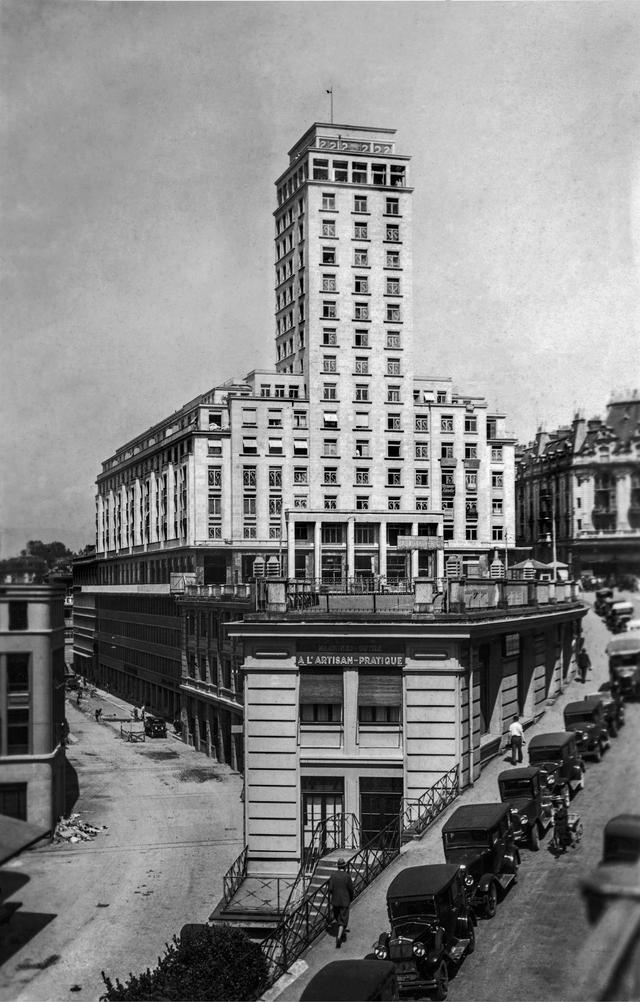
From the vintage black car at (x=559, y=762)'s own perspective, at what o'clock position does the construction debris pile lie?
The construction debris pile is roughly at 3 o'clock from the vintage black car.

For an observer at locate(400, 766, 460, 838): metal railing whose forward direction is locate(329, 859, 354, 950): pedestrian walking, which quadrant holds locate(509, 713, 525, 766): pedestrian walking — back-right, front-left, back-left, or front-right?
back-left

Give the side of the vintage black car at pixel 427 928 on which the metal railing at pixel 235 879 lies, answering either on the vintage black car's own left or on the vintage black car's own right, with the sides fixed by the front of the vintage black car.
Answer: on the vintage black car's own right

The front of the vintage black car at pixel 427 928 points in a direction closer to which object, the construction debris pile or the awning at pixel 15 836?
the awning

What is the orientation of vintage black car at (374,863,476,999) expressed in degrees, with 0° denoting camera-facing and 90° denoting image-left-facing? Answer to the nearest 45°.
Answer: approximately 45°

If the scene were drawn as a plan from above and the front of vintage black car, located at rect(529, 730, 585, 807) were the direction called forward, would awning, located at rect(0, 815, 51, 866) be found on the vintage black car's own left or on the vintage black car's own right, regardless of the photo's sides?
on the vintage black car's own right
